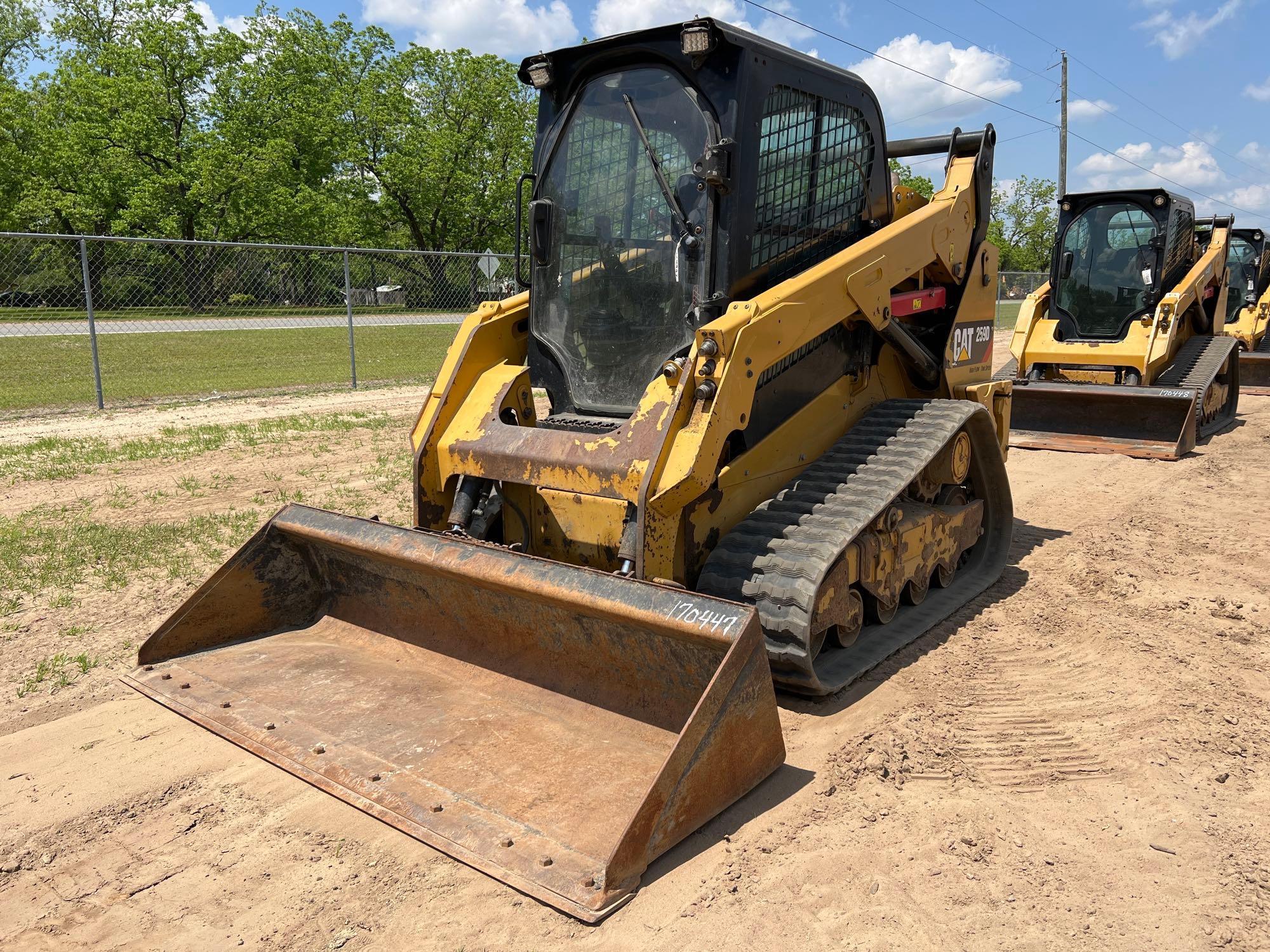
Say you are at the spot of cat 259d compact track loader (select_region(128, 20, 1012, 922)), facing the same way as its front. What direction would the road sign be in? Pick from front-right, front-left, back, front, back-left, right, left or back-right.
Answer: back-right

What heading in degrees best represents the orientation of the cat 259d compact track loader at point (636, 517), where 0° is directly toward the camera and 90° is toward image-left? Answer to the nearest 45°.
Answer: approximately 45°

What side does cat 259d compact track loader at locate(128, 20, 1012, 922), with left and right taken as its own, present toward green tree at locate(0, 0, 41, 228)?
right

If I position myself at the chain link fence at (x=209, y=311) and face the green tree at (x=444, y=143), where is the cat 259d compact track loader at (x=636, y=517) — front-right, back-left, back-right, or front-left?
back-right

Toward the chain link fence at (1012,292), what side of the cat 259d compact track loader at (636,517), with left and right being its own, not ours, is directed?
back

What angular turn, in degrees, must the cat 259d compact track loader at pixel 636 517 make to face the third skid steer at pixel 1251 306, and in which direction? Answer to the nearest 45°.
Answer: approximately 180°

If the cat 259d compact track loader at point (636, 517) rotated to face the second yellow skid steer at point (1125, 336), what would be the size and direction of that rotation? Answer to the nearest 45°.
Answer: approximately 180°

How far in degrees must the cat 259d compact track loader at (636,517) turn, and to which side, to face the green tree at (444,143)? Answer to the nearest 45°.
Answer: approximately 135° to its right
